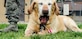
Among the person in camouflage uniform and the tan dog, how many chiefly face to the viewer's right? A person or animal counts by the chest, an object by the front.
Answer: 0

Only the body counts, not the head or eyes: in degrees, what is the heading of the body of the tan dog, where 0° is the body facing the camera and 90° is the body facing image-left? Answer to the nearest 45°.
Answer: approximately 45°

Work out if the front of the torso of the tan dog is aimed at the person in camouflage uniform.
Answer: no
